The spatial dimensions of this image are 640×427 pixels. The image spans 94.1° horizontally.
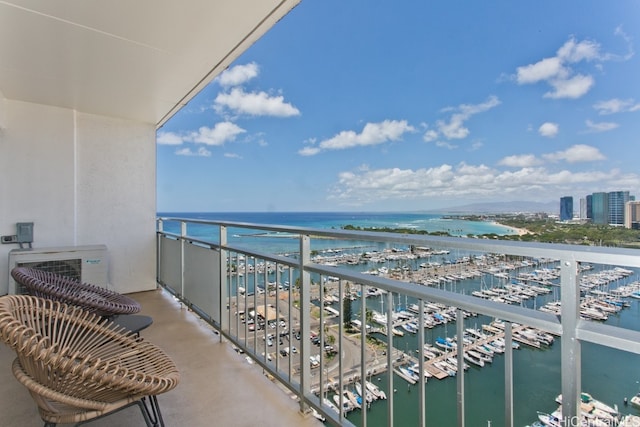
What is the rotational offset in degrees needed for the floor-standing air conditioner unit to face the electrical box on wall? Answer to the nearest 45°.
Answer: approximately 135° to its right

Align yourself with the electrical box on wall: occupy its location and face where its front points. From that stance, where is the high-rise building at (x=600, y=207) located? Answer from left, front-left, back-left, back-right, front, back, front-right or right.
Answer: front-left

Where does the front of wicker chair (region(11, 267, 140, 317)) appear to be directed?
to the viewer's right

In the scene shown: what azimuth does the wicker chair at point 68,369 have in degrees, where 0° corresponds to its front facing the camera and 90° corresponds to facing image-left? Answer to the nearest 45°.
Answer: approximately 270°

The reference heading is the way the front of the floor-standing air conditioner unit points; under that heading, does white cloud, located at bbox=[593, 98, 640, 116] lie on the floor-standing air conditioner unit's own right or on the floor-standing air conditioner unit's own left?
on the floor-standing air conditioner unit's own left

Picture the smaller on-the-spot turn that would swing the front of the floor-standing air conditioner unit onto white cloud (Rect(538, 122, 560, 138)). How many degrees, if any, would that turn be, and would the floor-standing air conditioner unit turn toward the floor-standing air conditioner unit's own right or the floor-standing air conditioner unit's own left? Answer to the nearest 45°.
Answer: approximately 90° to the floor-standing air conditioner unit's own left

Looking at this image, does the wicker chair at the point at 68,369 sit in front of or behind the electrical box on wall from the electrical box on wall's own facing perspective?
in front

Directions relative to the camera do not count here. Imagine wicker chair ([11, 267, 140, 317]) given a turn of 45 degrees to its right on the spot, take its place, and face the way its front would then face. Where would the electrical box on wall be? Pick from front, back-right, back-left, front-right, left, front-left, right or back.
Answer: back-left

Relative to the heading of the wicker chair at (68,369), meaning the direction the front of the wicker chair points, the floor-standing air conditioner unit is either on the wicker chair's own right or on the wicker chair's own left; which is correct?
on the wicker chair's own left
